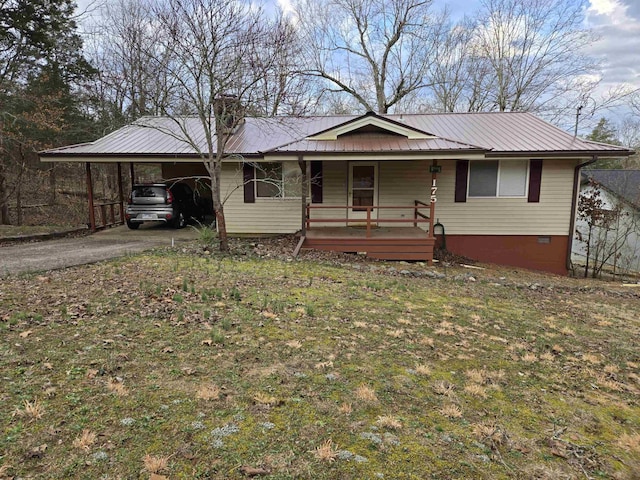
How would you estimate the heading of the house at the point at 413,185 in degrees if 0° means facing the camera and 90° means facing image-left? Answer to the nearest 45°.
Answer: approximately 0°

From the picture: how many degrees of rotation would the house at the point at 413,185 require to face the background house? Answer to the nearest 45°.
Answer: approximately 90° to its left
